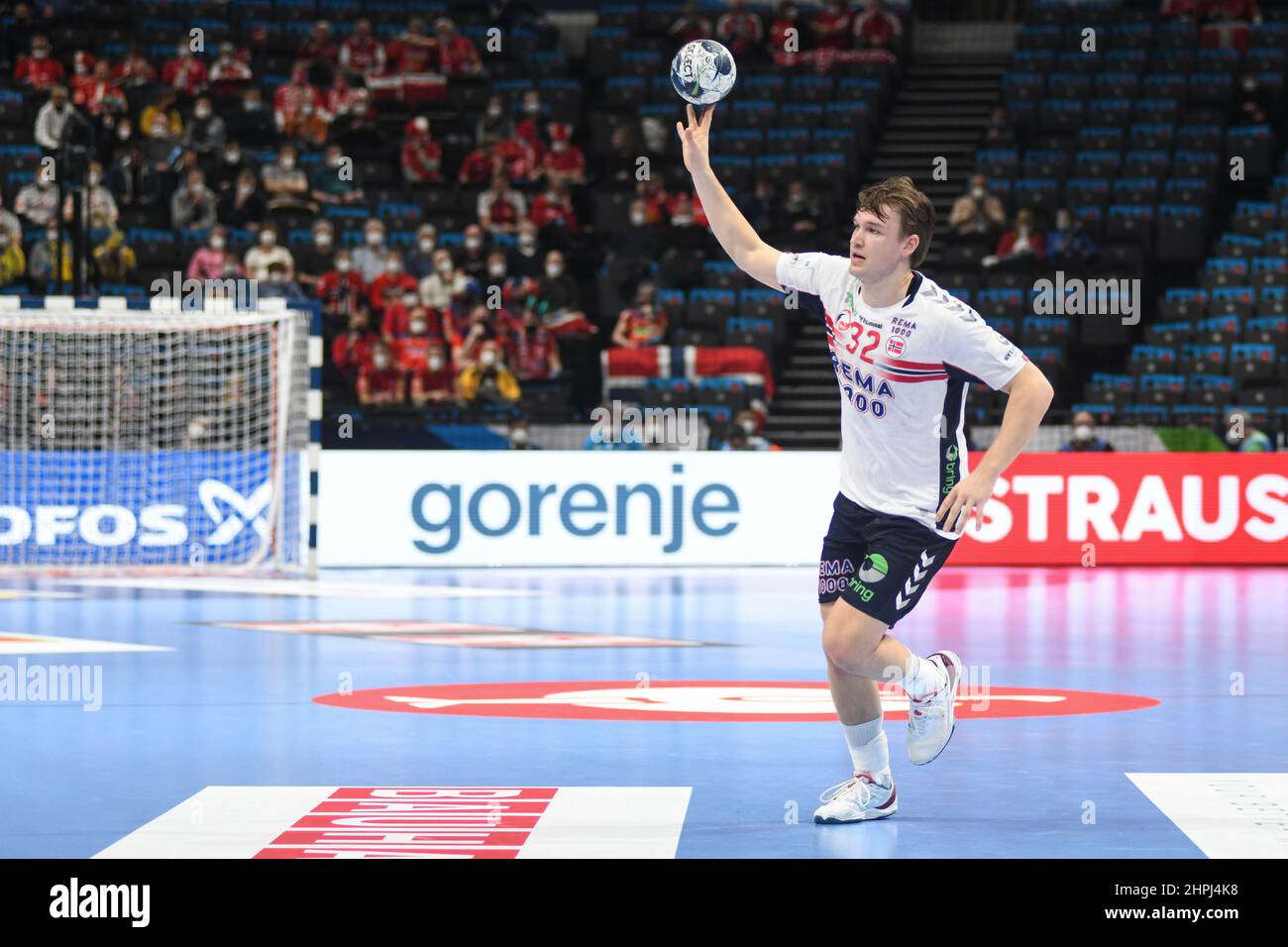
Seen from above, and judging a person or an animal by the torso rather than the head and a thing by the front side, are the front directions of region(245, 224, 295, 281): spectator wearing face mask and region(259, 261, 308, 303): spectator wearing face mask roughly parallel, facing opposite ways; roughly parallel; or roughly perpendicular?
roughly parallel

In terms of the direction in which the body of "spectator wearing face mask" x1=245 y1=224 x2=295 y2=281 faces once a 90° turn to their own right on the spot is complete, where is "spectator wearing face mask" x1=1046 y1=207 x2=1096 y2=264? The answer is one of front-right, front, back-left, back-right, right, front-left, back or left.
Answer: back

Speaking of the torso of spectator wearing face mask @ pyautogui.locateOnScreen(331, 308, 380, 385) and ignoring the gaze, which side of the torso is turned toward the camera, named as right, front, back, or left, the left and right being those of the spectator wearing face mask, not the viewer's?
front

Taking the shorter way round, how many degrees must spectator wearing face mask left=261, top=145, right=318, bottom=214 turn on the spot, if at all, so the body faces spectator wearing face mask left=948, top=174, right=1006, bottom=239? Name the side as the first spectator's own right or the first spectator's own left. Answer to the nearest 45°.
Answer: approximately 90° to the first spectator's own left

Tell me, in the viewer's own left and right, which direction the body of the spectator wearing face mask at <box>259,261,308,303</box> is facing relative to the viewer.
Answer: facing the viewer

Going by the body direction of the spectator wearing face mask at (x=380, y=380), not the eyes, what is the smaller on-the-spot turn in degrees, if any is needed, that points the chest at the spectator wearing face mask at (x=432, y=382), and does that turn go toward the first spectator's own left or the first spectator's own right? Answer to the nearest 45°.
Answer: approximately 90° to the first spectator's own left

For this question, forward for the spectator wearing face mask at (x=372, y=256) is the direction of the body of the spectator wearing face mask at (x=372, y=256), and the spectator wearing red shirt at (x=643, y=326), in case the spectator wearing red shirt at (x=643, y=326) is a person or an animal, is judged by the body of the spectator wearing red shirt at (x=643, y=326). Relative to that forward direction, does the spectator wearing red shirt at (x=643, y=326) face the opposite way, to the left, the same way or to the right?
the same way

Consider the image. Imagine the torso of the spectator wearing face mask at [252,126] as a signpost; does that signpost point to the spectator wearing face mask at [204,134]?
no

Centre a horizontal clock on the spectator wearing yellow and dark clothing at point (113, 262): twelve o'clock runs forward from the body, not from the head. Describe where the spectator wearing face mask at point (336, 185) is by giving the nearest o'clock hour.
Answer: the spectator wearing face mask at point (336, 185) is roughly at 8 o'clock from the spectator wearing yellow and dark clothing at point (113, 262).

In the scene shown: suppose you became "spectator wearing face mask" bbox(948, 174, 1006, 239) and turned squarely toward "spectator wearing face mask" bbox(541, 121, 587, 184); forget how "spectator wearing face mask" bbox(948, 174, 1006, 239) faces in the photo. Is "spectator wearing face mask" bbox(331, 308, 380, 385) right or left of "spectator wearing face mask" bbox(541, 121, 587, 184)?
left

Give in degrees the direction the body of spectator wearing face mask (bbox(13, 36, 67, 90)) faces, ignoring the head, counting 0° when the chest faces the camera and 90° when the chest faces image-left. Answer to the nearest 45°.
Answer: approximately 0°

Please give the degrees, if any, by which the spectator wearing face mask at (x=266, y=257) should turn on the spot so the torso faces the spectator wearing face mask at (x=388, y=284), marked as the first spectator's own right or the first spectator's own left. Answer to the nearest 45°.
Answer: approximately 90° to the first spectator's own left

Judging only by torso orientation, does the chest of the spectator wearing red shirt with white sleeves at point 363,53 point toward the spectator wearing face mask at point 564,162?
no

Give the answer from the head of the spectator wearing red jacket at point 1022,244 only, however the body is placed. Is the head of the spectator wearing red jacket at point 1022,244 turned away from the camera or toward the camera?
toward the camera

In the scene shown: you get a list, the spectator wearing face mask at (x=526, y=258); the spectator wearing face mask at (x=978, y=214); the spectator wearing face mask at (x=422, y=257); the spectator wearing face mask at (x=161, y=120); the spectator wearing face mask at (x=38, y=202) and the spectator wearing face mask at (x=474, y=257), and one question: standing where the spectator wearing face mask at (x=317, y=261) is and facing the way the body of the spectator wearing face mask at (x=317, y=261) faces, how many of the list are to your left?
4

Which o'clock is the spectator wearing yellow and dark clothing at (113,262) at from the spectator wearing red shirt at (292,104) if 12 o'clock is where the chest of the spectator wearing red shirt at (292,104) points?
the spectator wearing yellow and dark clothing at (113,262) is roughly at 1 o'clock from the spectator wearing red shirt at (292,104).

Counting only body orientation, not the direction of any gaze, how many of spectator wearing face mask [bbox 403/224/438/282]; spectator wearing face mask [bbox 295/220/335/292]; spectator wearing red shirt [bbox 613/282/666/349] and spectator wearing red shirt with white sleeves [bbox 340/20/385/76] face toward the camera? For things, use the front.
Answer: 4

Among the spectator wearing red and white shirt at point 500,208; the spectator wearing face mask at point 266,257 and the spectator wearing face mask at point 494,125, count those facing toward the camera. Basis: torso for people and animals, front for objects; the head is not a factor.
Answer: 3

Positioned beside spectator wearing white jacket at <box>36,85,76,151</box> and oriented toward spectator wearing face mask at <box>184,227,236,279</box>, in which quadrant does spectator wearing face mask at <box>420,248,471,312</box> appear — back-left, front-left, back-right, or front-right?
front-left

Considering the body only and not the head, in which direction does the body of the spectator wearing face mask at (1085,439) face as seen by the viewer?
toward the camera

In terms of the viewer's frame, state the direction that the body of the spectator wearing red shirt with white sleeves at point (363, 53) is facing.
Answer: toward the camera

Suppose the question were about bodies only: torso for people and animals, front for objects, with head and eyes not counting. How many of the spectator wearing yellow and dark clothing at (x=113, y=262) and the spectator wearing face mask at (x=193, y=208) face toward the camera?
2
